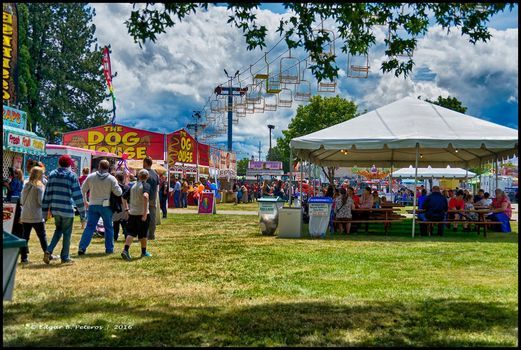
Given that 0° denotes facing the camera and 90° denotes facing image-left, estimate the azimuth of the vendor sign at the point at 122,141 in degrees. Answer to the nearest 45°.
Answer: approximately 0°

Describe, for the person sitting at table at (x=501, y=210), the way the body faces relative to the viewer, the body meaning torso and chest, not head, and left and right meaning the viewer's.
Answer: facing to the left of the viewer

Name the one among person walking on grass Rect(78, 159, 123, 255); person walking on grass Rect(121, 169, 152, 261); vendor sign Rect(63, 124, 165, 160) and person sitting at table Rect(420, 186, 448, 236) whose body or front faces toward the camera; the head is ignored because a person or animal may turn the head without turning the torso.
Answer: the vendor sign

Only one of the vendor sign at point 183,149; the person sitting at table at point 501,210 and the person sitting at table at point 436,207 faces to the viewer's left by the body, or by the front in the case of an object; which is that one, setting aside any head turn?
the person sitting at table at point 501,210

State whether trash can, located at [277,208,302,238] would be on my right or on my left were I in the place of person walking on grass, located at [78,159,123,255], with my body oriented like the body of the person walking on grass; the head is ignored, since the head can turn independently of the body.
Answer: on my right

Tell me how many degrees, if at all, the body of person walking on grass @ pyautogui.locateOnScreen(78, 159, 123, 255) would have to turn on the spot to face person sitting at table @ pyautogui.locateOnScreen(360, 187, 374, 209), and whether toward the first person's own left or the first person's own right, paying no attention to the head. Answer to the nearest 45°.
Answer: approximately 45° to the first person's own right

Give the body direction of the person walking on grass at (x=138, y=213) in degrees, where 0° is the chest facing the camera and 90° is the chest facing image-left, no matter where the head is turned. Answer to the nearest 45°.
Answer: approximately 225°

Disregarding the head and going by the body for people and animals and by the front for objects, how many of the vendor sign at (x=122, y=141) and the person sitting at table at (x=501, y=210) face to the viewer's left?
1

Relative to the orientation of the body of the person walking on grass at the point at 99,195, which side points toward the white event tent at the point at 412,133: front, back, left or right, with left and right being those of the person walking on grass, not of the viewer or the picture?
right

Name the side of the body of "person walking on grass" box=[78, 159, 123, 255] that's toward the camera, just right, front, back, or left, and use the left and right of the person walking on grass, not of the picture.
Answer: back
